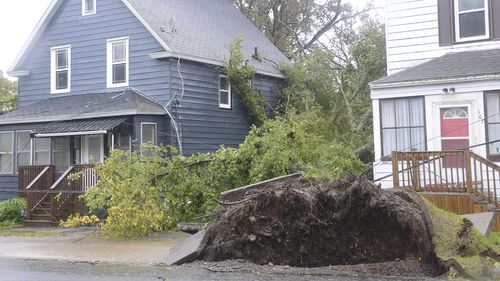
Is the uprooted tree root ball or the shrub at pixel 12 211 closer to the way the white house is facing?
the uprooted tree root ball

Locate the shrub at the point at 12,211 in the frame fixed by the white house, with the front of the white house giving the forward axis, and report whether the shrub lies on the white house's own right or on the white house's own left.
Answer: on the white house's own right

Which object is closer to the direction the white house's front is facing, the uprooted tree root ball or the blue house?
the uprooted tree root ball

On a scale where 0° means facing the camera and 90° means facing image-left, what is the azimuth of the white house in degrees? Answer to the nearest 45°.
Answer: approximately 0°

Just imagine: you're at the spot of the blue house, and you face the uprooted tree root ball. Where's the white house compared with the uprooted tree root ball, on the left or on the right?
left

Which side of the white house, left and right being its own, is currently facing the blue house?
right
